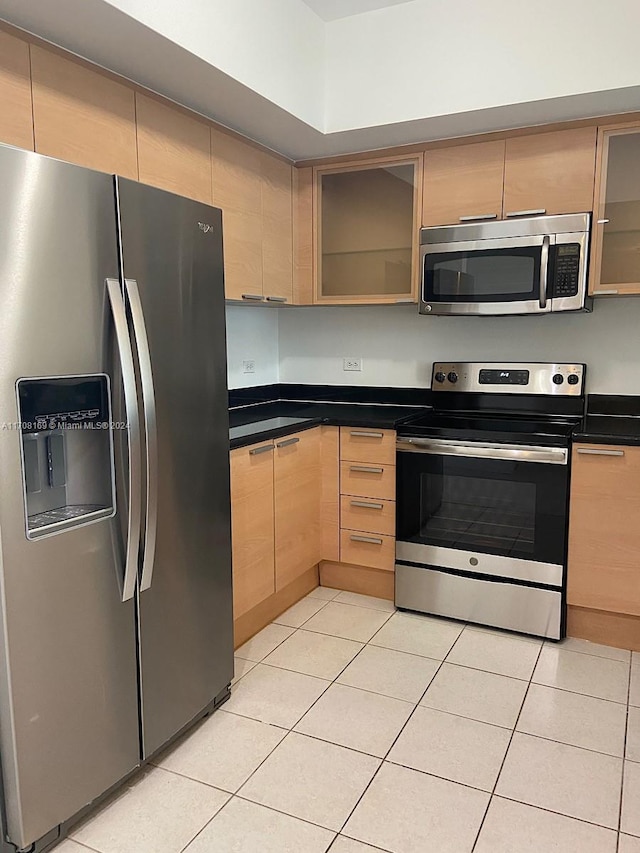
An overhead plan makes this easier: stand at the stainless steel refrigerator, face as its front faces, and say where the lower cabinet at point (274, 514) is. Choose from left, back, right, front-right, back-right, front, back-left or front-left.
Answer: left

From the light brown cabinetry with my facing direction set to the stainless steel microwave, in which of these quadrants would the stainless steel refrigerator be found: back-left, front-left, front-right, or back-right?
back-right

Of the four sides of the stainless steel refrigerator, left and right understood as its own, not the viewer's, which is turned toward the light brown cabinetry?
left

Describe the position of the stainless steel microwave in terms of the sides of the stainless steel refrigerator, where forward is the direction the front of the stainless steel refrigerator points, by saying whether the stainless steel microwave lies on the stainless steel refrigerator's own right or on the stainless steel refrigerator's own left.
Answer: on the stainless steel refrigerator's own left

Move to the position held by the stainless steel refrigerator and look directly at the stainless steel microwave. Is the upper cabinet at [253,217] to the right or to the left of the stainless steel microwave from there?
left

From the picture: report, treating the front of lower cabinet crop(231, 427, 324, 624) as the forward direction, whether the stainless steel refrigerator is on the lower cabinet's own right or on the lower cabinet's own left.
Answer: on the lower cabinet's own right

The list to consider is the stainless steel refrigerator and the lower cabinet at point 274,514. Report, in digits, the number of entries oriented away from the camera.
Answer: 0

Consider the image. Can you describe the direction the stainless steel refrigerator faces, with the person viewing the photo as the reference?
facing the viewer and to the right of the viewer

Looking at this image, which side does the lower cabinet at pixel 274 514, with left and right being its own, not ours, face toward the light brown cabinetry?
left
